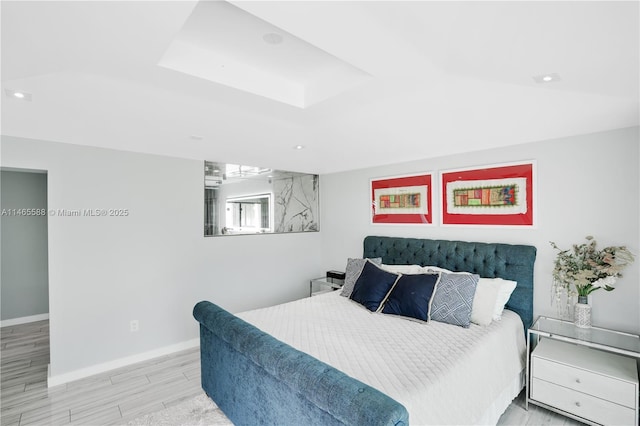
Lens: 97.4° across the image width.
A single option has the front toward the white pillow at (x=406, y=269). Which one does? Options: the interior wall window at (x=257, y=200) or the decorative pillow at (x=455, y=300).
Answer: the interior wall window

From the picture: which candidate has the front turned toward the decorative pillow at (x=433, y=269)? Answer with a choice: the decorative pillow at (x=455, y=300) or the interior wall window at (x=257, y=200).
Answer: the interior wall window

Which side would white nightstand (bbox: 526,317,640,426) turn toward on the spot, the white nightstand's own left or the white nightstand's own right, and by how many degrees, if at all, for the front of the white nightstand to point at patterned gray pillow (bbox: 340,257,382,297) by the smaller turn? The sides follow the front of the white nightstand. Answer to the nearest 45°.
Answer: approximately 45° to the white nightstand's own right

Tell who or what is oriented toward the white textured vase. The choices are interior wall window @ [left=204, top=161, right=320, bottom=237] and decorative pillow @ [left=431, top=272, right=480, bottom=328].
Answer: the interior wall window

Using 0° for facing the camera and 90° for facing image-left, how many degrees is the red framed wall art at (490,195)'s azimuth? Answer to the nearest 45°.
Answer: approximately 45°
